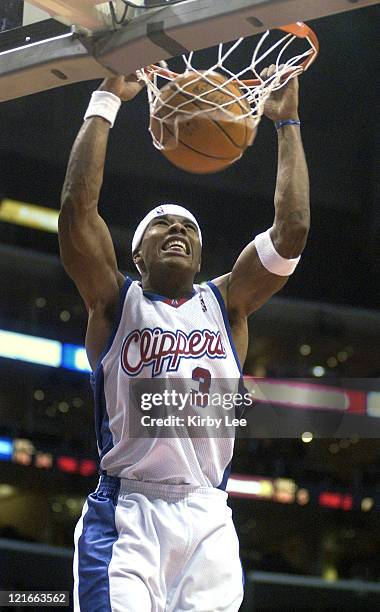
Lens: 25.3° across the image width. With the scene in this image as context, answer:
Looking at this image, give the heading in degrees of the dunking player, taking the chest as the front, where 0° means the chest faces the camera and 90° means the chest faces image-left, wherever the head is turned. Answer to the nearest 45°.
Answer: approximately 315°
